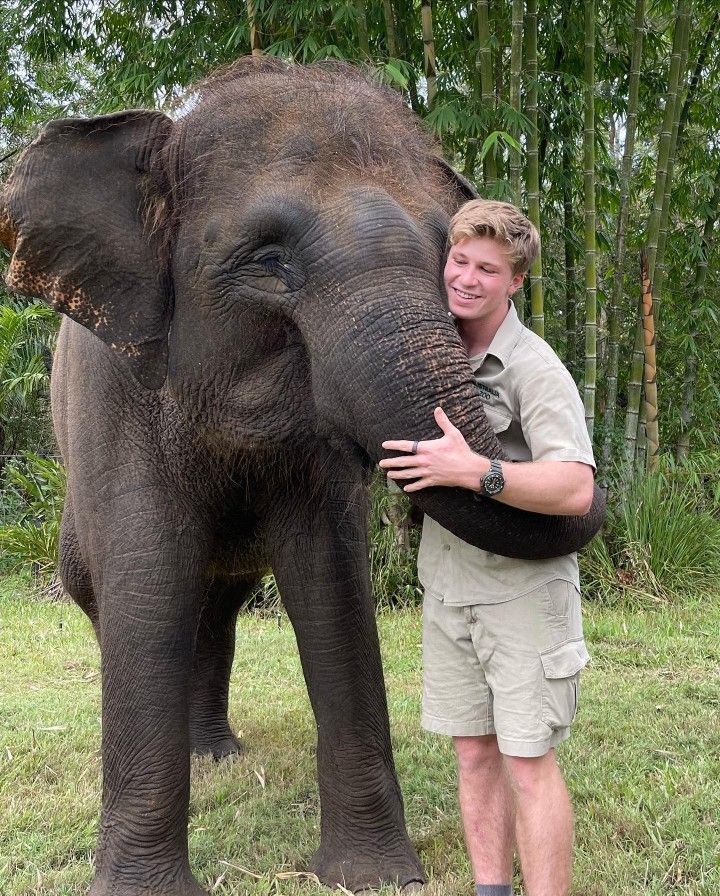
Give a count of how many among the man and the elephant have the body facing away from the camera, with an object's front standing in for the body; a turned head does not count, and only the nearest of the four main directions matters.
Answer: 0

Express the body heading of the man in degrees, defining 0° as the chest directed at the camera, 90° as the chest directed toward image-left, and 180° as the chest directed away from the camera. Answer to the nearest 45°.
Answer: approximately 45°

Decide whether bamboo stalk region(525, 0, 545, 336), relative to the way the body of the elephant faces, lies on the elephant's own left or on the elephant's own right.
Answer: on the elephant's own left

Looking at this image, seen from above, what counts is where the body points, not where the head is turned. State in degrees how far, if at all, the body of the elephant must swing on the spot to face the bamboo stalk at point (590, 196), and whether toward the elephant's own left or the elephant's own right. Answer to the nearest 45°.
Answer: approximately 90° to the elephant's own left

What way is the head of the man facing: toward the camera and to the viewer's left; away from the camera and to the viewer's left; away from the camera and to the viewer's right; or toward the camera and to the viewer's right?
toward the camera and to the viewer's left
